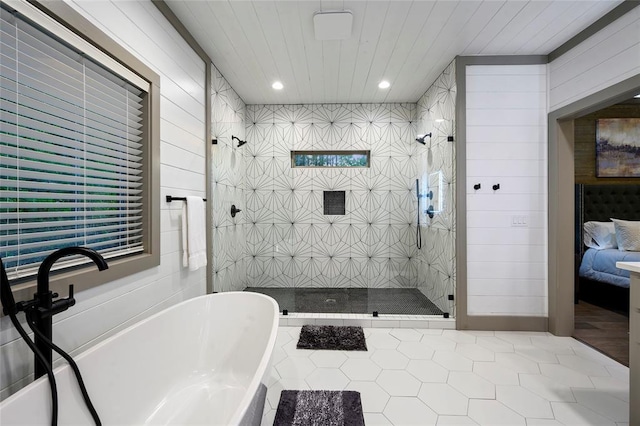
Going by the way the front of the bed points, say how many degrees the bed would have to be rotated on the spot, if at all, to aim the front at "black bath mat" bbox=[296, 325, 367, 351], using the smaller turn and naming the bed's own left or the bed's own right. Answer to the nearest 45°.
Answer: approximately 90° to the bed's own right

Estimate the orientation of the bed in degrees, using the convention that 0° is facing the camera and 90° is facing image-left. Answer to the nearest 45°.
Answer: approximately 315°

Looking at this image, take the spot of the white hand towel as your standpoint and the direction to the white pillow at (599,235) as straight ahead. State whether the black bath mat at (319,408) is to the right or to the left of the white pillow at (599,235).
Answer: right

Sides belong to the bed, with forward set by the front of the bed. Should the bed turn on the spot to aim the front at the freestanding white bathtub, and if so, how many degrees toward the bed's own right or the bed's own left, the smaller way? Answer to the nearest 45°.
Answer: approximately 45° to the bed's own right

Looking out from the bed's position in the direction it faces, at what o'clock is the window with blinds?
The window with blinds is roughly at 2 o'clock from the bed.

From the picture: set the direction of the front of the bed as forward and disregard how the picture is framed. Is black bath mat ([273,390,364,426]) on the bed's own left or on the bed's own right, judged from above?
on the bed's own right

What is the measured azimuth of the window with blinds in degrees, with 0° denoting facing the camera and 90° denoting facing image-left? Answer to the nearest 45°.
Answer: approximately 315°

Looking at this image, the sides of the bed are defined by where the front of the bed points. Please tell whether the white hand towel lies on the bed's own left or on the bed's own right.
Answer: on the bed's own right

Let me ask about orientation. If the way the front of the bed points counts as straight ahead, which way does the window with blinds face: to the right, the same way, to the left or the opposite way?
to the left
